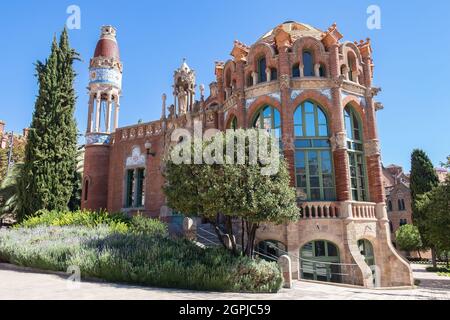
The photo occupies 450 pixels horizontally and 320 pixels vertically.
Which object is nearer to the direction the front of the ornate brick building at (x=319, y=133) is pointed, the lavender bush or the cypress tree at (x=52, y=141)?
the lavender bush

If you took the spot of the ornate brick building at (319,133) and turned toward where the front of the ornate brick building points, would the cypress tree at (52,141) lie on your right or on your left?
on your right

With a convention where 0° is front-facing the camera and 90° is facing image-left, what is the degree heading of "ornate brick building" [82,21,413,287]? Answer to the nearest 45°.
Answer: approximately 45°

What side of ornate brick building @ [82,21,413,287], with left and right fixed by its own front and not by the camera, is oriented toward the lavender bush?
front

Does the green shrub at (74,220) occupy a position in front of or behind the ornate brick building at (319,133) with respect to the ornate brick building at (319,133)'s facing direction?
in front
